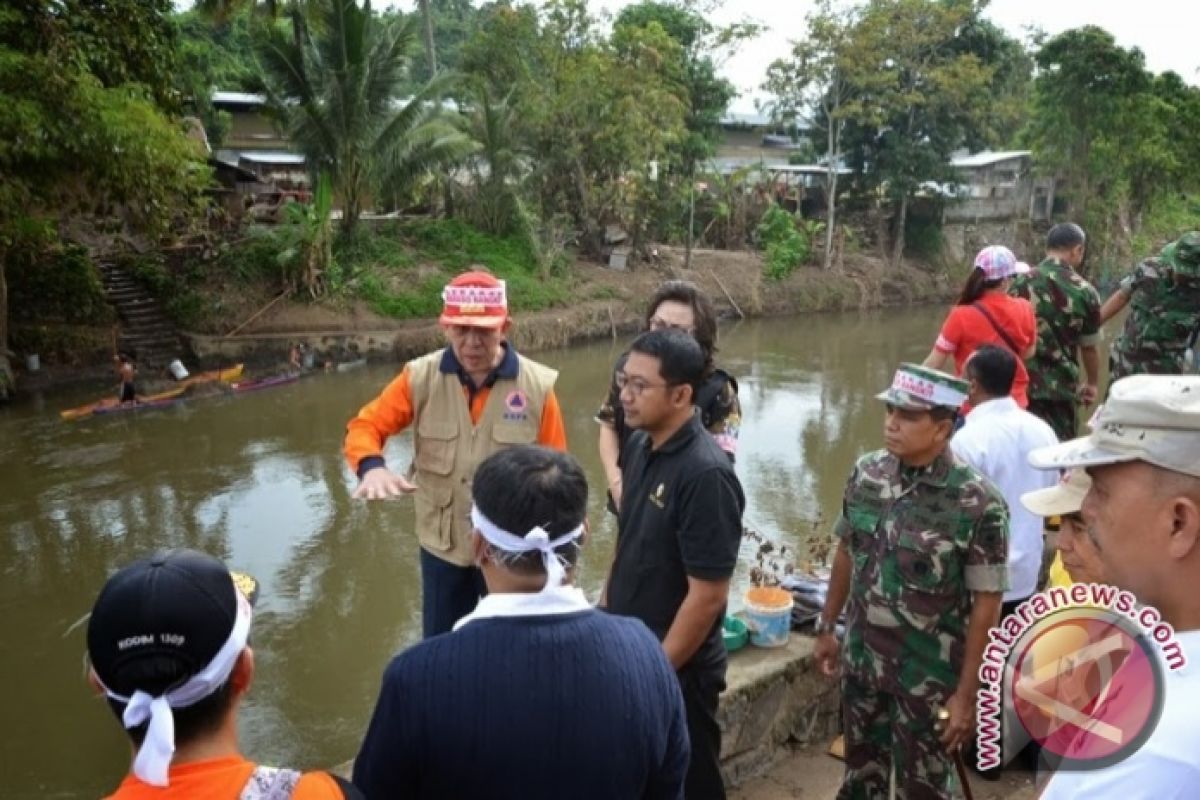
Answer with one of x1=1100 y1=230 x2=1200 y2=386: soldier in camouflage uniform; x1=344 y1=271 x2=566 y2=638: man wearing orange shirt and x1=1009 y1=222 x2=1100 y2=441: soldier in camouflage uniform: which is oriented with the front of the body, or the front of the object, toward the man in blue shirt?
the man wearing orange shirt

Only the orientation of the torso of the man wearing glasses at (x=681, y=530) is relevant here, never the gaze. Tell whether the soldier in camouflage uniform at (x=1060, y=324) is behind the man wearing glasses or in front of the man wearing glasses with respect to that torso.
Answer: behind

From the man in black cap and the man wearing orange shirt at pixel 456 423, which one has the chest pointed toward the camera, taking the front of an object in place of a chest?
the man wearing orange shirt

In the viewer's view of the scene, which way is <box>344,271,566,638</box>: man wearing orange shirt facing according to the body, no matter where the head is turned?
toward the camera

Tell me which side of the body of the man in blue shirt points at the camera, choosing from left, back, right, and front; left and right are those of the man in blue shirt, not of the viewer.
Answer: back

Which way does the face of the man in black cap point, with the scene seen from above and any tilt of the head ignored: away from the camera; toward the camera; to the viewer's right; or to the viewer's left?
away from the camera

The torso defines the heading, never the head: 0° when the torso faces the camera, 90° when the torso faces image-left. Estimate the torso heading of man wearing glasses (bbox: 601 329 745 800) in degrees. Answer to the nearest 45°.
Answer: approximately 45°

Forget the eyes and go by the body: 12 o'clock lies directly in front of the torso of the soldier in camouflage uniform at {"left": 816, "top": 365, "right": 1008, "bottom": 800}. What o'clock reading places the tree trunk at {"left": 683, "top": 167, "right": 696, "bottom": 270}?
The tree trunk is roughly at 4 o'clock from the soldier in camouflage uniform.

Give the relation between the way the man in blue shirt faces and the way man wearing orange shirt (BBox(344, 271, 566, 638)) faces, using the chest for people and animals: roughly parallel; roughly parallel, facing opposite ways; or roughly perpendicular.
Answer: roughly parallel, facing opposite ways

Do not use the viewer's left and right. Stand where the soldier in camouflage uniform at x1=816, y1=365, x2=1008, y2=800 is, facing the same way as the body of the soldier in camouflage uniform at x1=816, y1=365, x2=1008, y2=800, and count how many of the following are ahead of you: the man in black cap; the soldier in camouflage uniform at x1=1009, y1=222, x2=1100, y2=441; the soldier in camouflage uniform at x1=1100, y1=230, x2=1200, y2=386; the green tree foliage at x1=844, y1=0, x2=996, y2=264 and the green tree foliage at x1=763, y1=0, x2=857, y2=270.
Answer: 1

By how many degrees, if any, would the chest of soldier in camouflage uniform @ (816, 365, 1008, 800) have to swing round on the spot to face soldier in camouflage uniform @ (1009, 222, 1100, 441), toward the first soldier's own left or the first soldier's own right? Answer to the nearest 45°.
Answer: approximately 135° to the first soldier's own right

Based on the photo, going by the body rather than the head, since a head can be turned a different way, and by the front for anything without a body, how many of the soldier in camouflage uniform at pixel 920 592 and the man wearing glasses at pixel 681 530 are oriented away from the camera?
0

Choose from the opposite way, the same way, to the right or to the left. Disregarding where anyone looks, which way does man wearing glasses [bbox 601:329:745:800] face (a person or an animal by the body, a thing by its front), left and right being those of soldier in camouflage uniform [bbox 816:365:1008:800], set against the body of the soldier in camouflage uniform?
the same way

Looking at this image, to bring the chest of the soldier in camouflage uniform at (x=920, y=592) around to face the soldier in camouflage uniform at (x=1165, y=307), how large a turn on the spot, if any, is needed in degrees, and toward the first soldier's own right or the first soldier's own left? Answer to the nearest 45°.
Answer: approximately 135° to the first soldier's own right

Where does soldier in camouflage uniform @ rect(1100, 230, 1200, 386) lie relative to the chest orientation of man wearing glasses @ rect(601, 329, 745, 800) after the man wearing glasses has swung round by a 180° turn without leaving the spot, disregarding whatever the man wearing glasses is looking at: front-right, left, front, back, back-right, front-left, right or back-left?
front

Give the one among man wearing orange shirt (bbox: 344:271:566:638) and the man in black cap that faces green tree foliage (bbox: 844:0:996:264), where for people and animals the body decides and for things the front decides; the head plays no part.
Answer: the man in black cap

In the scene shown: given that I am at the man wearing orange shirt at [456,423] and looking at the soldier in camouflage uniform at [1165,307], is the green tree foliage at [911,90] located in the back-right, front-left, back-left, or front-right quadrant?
front-left

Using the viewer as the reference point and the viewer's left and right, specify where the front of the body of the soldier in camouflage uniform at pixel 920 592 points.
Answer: facing the viewer and to the left of the viewer

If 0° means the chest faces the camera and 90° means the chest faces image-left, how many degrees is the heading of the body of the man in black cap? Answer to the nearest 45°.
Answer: approximately 225°

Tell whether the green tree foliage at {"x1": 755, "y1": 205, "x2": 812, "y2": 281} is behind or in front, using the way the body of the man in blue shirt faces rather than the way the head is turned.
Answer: in front
